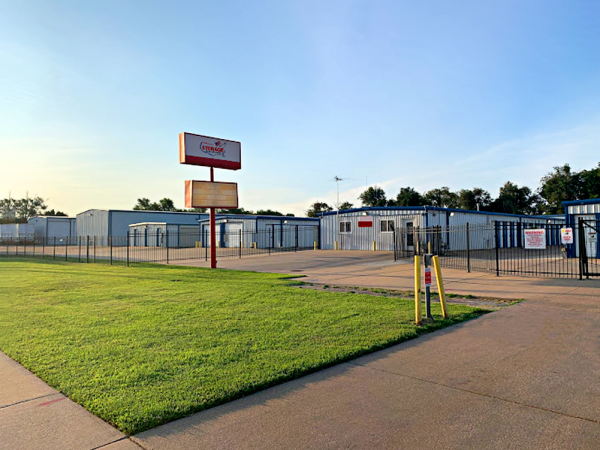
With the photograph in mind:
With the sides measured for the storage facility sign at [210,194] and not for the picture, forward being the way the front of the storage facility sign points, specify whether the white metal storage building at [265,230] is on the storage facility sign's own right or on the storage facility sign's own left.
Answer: on the storage facility sign's own left

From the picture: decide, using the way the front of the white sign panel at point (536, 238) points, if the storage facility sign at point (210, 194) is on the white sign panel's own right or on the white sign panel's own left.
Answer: on the white sign panel's own right

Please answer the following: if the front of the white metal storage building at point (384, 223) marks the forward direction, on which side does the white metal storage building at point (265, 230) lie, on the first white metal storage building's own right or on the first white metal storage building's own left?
on the first white metal storage building's own right

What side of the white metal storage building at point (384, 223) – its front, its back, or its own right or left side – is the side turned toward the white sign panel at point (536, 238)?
left

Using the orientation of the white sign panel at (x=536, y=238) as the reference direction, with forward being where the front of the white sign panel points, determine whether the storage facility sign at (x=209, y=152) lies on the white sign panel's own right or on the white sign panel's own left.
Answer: on the white sign panel's own right
